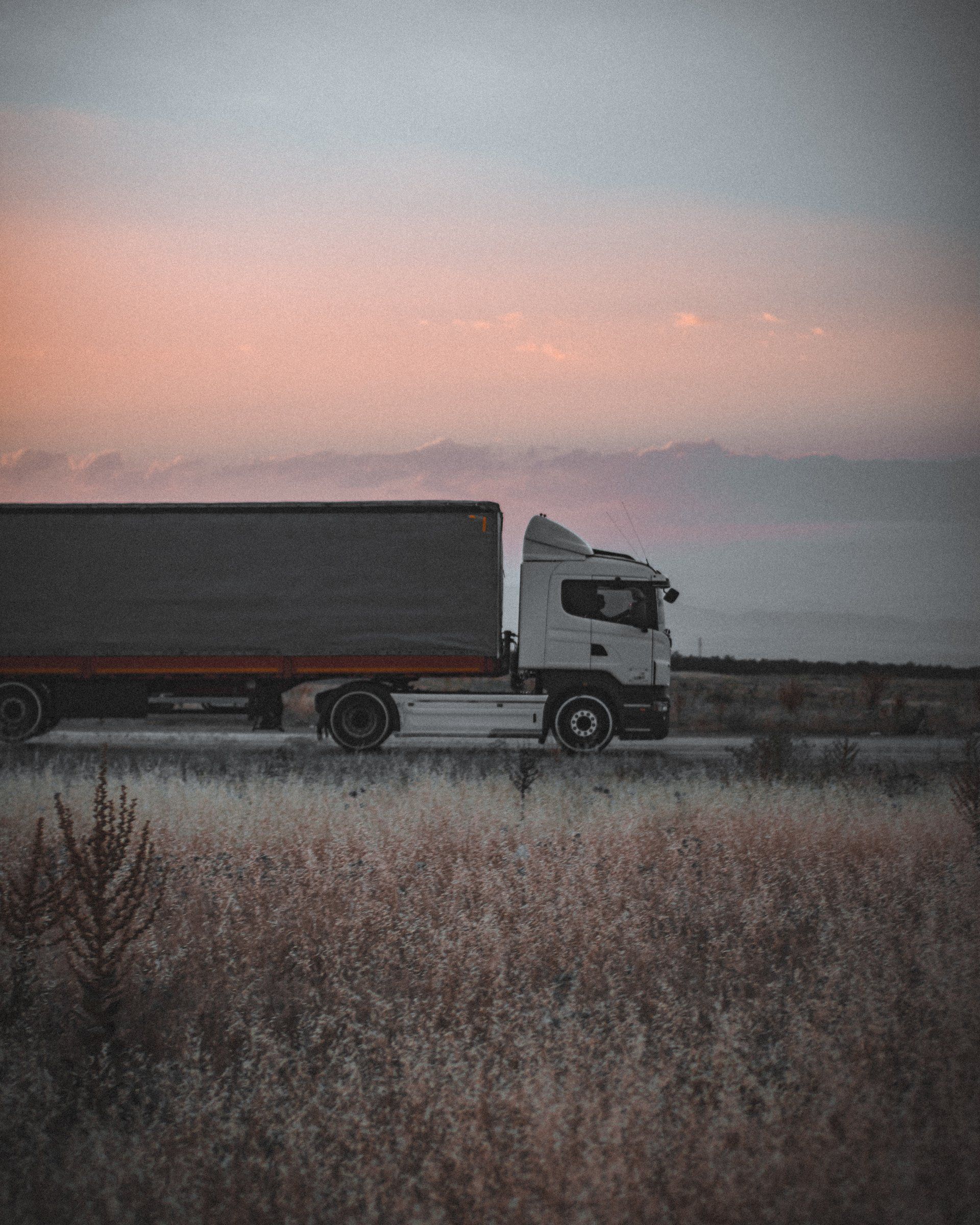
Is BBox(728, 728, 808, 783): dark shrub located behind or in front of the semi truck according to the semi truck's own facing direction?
in front

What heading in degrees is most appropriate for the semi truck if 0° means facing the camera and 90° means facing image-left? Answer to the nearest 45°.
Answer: approximately 270°

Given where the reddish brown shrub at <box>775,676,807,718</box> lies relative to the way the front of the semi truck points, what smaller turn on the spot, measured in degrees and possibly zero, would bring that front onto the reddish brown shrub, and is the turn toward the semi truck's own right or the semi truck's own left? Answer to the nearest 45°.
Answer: approximately 45° to the semi truck's own left

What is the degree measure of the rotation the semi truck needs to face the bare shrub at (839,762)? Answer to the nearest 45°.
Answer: approximately 45° to its right

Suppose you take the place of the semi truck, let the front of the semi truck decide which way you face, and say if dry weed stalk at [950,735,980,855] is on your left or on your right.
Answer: on your right

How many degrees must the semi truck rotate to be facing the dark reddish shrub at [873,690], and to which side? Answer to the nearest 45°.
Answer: approximately 45° to its left

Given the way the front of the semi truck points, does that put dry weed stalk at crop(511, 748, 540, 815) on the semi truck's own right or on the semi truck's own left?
on the semi truck's own right

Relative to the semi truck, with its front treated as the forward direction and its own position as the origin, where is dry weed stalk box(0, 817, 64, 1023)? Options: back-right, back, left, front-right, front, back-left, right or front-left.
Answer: right

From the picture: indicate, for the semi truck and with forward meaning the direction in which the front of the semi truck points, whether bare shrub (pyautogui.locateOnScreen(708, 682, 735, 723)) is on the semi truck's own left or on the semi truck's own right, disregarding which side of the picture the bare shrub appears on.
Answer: on the semi truck's own left

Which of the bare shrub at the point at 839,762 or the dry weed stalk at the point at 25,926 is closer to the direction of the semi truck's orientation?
the bare shrub

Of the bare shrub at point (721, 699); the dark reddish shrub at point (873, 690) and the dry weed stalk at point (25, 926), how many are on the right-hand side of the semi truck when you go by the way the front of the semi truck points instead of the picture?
1
